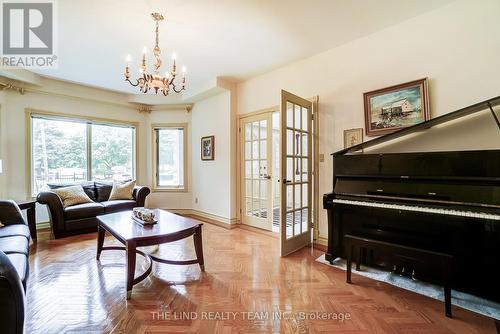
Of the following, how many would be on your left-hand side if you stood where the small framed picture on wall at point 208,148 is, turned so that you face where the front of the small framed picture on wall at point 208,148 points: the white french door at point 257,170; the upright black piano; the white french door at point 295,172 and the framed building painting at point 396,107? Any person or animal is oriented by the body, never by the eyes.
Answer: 4

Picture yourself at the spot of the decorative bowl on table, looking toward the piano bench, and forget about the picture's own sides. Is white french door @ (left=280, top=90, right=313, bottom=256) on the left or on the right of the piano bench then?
left

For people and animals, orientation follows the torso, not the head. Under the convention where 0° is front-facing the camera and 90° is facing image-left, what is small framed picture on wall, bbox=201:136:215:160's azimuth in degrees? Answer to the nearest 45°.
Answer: approximately 45°

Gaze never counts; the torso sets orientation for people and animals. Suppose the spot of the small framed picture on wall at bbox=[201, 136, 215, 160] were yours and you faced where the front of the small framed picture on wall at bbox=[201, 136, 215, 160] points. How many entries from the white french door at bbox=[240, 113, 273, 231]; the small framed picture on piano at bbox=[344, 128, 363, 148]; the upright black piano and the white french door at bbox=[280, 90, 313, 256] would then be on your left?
4

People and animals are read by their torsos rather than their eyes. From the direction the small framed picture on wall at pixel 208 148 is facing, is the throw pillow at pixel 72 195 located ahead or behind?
ahead

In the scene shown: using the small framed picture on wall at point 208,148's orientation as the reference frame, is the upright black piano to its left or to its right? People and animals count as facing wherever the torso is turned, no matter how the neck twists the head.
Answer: on its left

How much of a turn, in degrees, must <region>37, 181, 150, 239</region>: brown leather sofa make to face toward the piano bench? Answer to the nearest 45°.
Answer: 0° — it already faces it

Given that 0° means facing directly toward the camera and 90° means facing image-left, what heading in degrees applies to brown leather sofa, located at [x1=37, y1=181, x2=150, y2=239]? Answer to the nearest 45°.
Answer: approximately 315°

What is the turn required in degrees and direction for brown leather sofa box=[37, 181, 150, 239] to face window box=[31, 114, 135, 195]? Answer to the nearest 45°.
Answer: approximately 135° to its left

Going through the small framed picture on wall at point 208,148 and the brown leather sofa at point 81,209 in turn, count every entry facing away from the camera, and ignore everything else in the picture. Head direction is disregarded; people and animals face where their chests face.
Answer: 0
